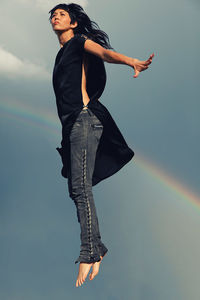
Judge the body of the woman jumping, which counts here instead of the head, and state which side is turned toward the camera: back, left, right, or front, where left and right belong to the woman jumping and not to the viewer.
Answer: left
